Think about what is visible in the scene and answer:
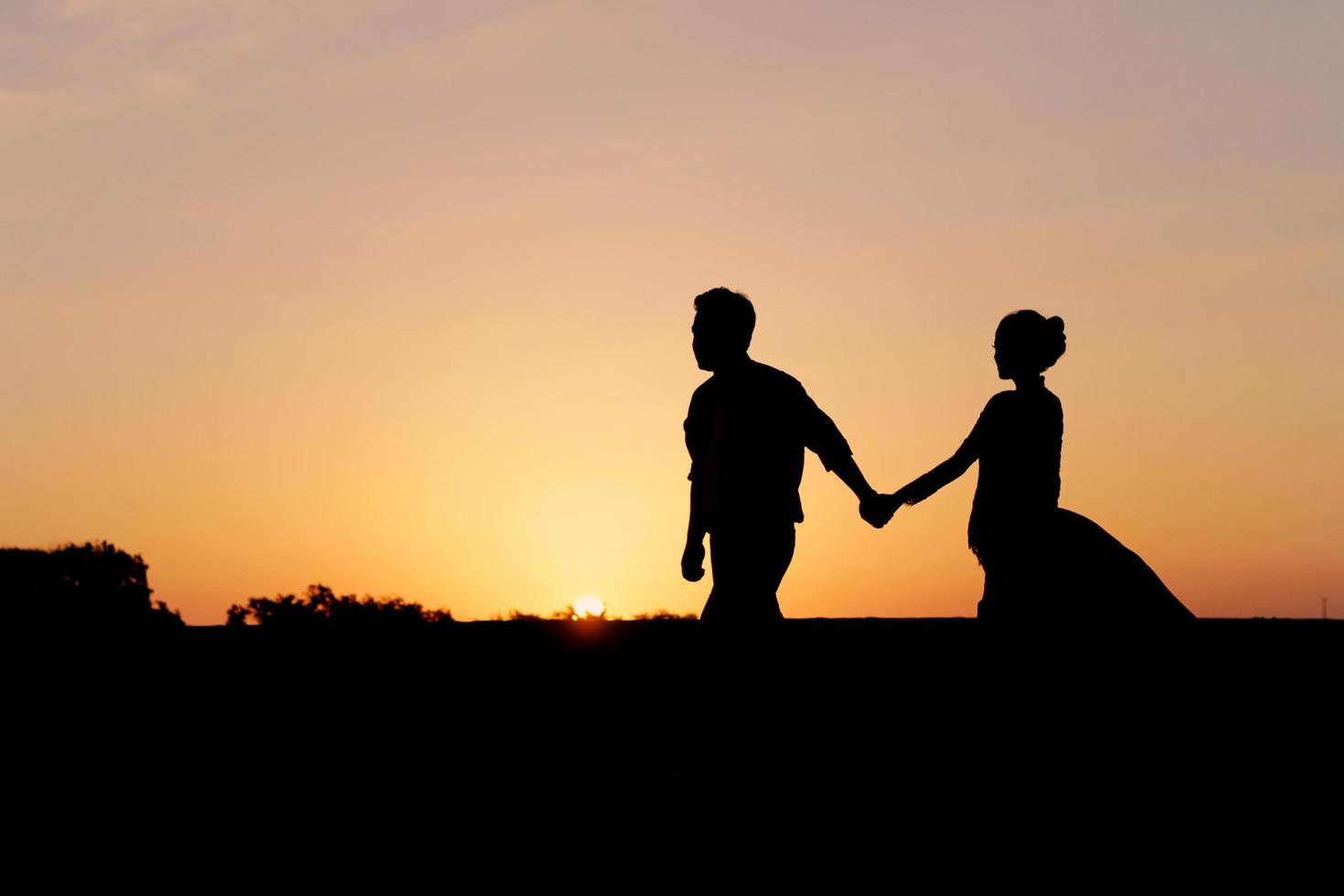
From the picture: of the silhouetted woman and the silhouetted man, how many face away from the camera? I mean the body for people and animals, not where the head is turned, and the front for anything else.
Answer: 0

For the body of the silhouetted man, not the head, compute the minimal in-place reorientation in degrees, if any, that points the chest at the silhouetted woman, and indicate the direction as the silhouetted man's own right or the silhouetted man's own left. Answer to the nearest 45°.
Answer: approximately 135° to the silhouetted man's own left

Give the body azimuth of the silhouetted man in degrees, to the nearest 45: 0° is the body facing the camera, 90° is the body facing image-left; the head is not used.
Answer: approximately 45°

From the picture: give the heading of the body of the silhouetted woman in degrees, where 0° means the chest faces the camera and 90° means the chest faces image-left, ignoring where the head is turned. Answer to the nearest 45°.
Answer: approximately 90°

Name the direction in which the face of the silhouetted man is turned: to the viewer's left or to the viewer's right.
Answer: to the viewer's left

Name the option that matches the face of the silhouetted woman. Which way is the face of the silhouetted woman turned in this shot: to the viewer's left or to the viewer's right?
to the viewer's left

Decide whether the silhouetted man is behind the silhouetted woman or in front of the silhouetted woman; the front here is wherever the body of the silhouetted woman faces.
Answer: in front
